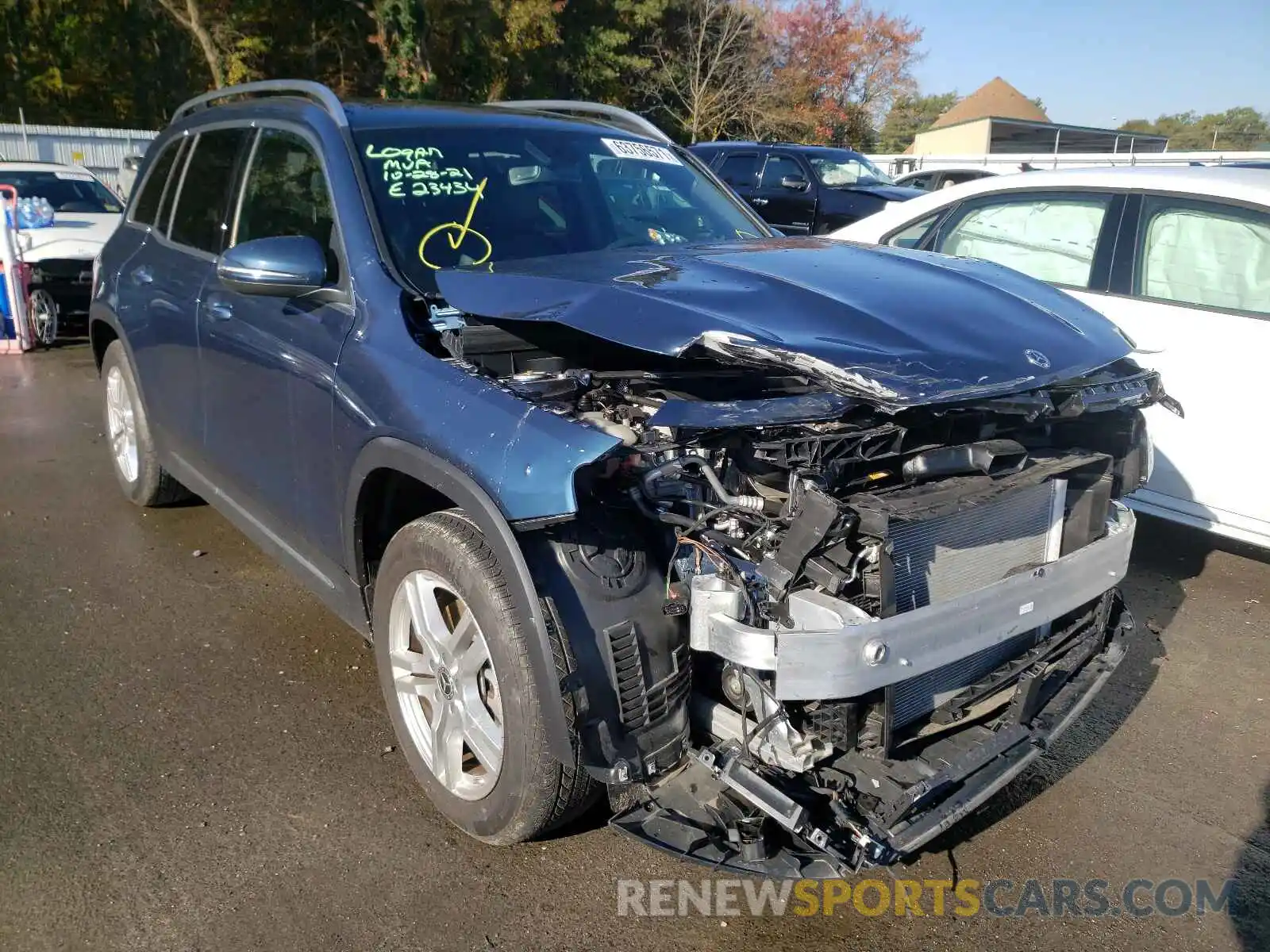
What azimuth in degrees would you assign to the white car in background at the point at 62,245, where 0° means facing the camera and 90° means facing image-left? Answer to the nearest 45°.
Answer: approximately 315°

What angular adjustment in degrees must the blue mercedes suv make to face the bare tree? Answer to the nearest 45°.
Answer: approximately 135° to its left

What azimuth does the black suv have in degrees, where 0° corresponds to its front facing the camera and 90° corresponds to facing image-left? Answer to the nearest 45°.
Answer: approximately 315°

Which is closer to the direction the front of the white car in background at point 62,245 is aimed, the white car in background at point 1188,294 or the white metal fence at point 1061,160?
the white car in background

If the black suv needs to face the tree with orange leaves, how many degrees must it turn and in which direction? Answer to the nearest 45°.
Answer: approximately 135° to its left

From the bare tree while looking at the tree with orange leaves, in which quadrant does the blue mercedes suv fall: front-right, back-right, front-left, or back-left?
back-right
